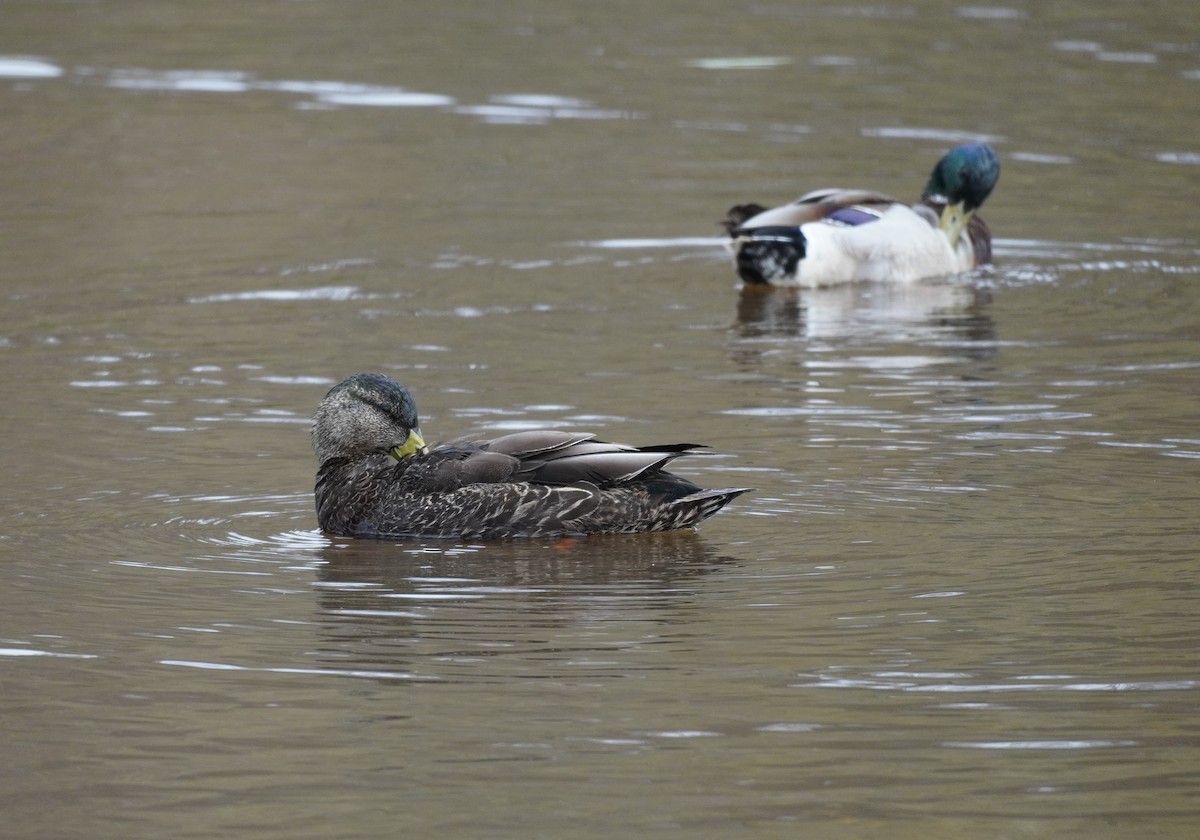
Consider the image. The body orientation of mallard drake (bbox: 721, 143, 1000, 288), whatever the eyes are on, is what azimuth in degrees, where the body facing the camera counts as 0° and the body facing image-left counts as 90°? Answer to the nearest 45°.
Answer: approximately 270°

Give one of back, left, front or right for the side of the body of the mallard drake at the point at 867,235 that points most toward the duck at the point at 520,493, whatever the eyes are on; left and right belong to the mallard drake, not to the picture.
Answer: right

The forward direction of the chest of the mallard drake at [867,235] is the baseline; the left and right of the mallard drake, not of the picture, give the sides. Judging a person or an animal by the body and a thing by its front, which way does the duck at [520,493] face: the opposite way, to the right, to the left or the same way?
the opposite way

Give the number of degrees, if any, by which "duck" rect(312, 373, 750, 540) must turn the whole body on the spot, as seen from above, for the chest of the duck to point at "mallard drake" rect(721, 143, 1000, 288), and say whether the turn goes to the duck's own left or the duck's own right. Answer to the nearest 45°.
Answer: approximately 90° to the duck's own right

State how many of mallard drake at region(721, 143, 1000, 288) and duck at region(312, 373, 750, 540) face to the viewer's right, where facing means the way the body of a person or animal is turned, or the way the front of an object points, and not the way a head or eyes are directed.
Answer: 1

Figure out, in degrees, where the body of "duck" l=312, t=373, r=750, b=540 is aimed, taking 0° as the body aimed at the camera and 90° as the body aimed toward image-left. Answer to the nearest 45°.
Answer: approximately 90°

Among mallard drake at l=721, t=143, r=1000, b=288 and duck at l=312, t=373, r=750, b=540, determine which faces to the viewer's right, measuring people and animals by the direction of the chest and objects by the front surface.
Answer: the mallard drake
